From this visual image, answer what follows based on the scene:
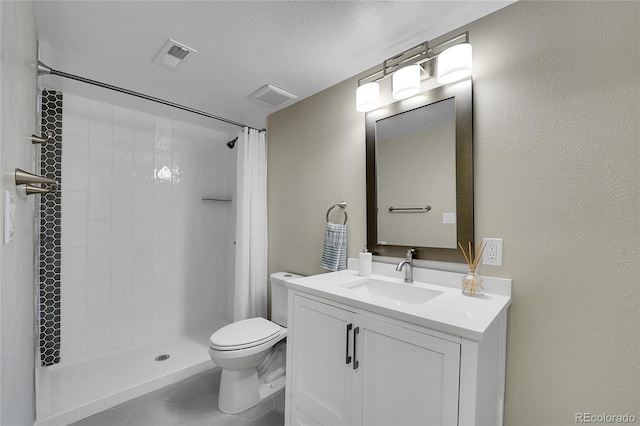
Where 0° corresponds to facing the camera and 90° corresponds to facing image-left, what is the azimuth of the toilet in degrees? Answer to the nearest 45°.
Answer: approximately 45°

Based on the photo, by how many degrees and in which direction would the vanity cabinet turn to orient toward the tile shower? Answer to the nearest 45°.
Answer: approximately 90° to its right

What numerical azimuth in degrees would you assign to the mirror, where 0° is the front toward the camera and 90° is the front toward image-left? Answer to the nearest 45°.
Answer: approximately 45°

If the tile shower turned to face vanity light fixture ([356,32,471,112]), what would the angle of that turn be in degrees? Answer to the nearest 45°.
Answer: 0° — it already faces it

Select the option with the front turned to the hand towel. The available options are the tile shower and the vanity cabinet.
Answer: the tile shower

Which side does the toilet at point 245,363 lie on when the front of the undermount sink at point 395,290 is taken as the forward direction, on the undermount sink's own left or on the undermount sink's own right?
on the undermount sink's own right

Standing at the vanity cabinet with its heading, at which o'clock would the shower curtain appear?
The shower curtain is roughly at 3 o'clock from the vanity cabinet.

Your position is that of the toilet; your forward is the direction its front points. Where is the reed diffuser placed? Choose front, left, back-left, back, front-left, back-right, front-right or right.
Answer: left

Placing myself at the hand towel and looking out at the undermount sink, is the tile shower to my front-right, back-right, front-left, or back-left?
back-right

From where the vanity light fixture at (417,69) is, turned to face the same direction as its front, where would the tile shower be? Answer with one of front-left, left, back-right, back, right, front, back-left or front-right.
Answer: front-right

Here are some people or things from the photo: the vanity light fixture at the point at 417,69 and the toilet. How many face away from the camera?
0
